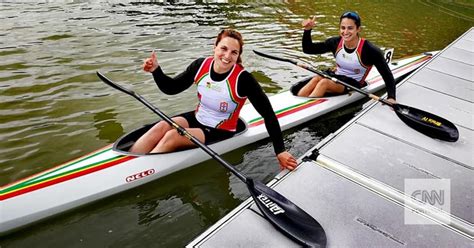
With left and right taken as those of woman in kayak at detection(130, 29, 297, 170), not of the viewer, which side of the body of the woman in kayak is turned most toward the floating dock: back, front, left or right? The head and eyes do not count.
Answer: left

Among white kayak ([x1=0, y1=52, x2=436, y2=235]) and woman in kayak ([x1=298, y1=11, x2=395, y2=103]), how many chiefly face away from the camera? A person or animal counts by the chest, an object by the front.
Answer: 0

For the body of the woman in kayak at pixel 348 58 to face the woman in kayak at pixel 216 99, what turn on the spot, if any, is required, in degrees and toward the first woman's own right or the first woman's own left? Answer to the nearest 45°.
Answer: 0° — they already face them

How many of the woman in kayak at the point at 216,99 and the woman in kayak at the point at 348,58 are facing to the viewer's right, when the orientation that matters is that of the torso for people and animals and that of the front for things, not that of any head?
0

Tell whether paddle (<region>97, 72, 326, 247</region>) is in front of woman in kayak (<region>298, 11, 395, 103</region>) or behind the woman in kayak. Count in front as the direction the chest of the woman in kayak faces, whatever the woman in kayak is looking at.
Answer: in front

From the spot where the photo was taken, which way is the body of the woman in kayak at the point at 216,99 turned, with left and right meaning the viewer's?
facing the viewer and to the left of the viewer

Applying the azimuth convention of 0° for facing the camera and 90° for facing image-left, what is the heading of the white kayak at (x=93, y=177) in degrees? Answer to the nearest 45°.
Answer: approximately 45°

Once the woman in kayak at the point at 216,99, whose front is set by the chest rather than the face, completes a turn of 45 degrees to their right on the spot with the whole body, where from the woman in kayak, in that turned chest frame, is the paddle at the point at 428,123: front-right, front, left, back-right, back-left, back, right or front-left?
back

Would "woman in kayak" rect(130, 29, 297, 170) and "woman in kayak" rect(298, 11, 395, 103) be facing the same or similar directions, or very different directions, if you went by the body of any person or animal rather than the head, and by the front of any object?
same or similar directions

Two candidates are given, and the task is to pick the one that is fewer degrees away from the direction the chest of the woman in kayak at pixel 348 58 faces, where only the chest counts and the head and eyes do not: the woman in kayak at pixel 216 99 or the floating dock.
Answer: the woman in kayak
